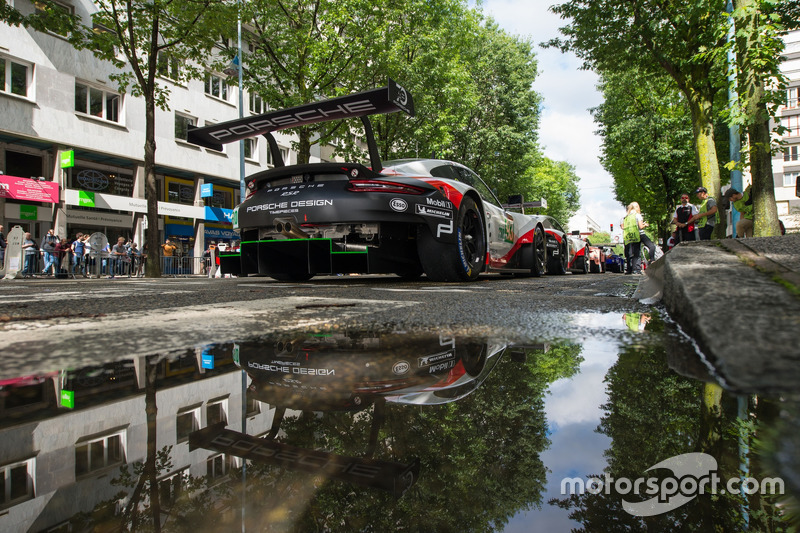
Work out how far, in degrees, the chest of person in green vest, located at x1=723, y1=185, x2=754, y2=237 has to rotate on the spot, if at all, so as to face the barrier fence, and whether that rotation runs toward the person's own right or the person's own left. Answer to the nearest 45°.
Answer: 0° — they already face it

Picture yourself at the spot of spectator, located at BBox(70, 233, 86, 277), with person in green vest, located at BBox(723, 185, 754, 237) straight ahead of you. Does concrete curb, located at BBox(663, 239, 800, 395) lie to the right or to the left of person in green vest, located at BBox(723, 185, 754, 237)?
right

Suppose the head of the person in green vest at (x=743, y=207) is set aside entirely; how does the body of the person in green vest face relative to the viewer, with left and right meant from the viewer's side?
facing to the left of the viewer

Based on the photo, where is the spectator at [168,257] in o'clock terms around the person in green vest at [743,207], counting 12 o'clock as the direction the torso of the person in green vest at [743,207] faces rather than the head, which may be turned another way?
the spectator at [168,257] is roughly at 12 o'clock from the person in green vest at [743,207].

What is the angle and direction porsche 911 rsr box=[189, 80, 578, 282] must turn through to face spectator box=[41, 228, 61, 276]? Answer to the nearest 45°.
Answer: approximately 90° to its left

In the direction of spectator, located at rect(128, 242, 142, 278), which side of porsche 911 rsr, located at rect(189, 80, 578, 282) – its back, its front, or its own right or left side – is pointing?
left

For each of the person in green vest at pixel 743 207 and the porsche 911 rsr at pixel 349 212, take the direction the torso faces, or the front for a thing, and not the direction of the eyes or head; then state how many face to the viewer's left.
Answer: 1

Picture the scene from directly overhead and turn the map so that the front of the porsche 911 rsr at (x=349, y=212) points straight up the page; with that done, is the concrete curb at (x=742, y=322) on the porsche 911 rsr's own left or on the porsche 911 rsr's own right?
on the porsche 911 rsr's own right

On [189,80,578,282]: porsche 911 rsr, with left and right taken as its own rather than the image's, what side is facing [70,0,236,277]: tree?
left

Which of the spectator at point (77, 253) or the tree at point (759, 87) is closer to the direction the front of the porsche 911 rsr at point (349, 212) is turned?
the tree

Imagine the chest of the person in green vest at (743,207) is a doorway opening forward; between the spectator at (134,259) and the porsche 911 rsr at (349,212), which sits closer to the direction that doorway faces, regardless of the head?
the spectator

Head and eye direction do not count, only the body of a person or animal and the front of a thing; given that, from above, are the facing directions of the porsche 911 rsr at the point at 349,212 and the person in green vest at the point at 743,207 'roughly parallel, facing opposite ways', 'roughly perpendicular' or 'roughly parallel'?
roughly perpendicular
